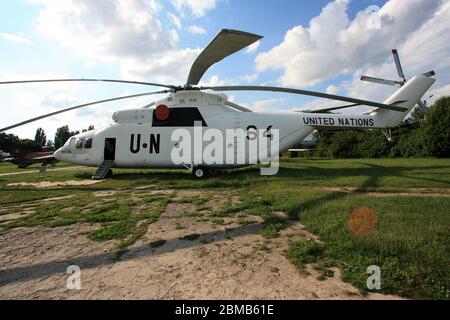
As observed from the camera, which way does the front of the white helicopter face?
facing to the left of the viewer
